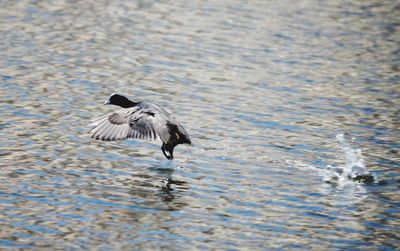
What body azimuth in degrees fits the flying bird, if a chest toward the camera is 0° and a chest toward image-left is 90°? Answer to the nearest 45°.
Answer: approximately 90°

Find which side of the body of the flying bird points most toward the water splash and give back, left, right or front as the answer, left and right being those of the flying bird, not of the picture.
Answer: back
